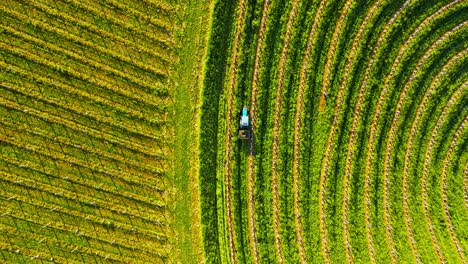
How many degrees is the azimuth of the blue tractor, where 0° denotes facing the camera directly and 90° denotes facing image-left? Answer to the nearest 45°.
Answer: approximately 180°
